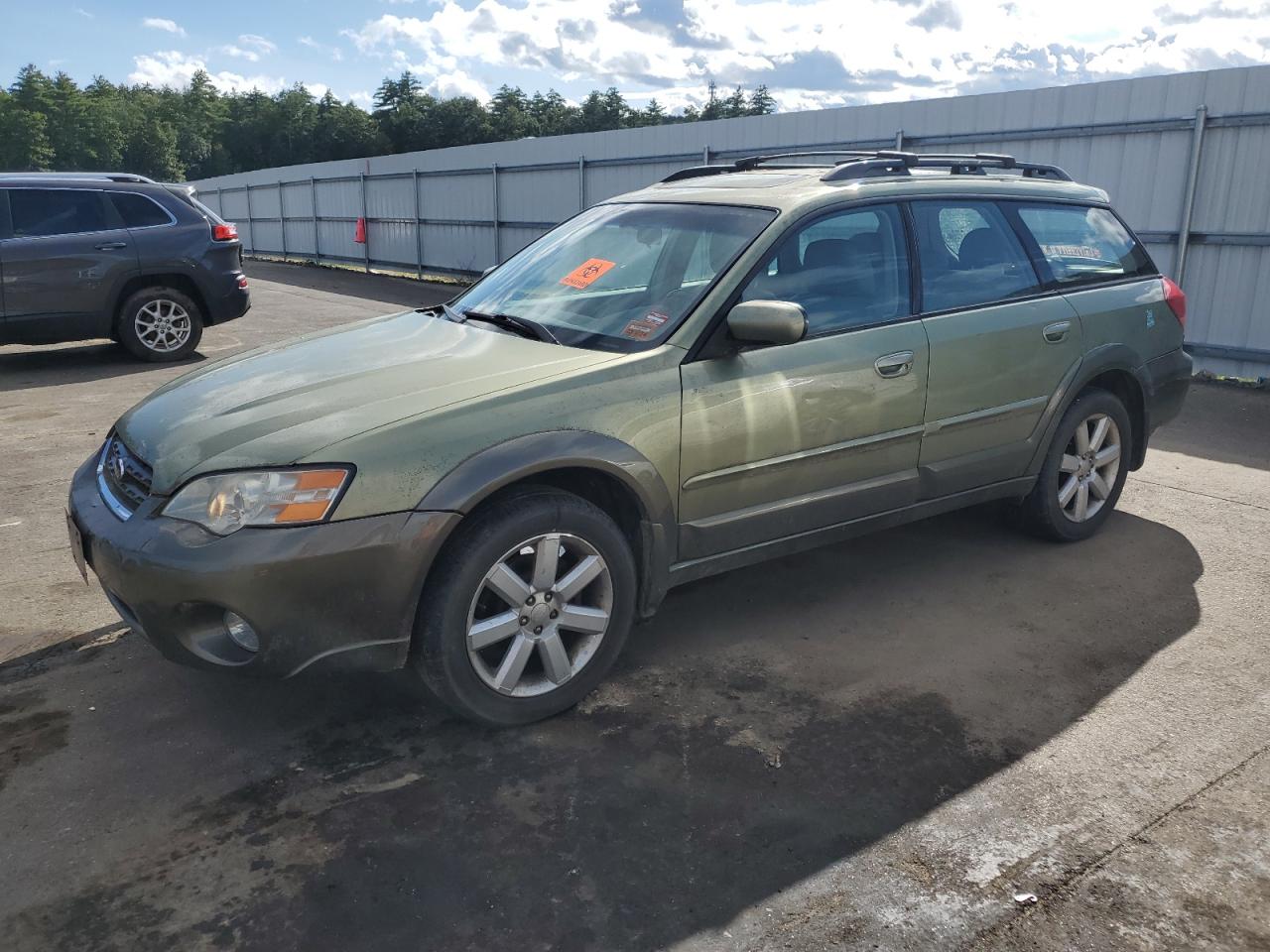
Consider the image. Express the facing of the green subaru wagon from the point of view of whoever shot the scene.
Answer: facing the viewer and to the left of the viewer

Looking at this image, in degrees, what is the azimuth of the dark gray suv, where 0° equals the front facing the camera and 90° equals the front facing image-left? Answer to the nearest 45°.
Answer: approximately 90°
